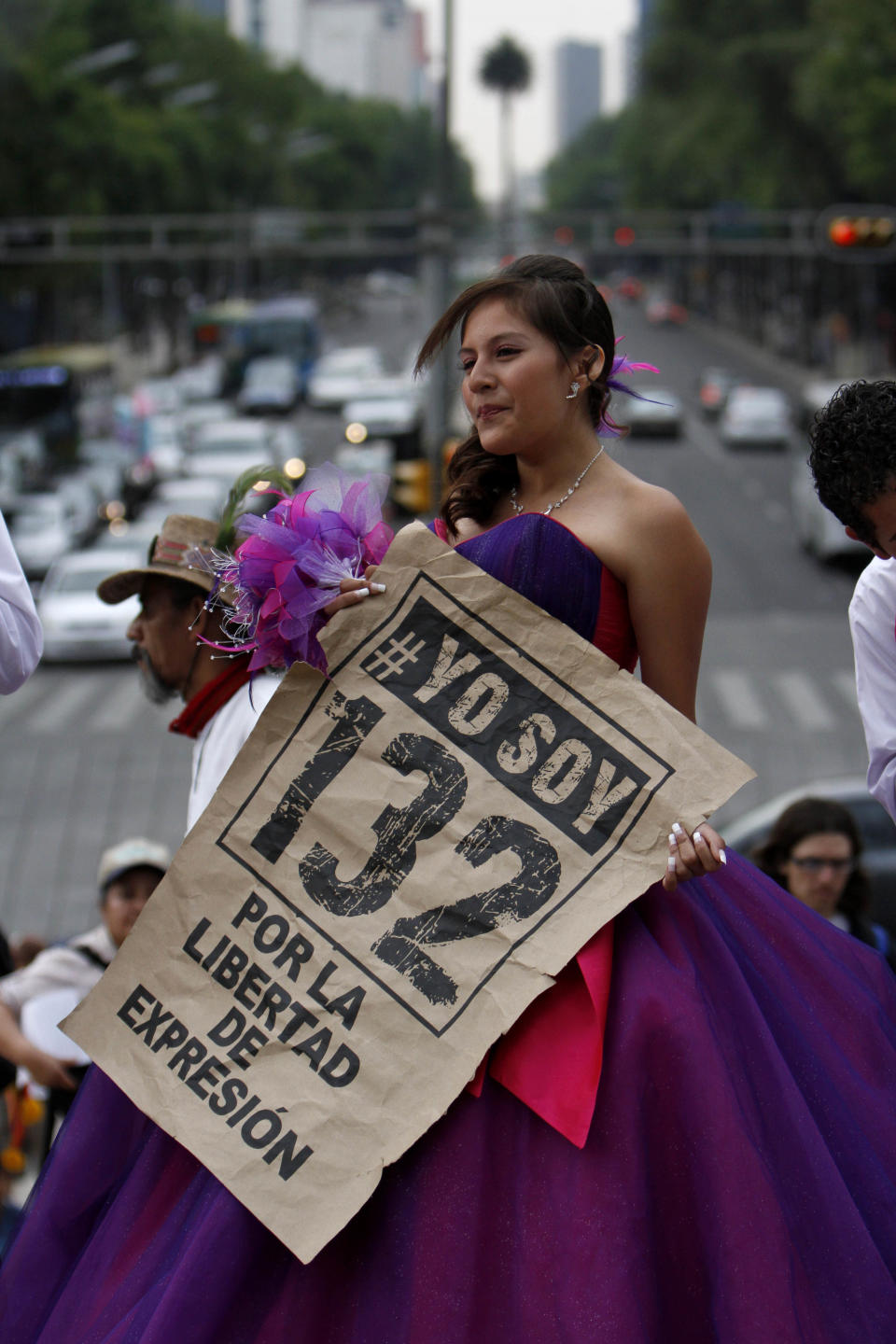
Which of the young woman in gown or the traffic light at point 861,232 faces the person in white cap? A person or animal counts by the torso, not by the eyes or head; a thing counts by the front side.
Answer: the traffic light

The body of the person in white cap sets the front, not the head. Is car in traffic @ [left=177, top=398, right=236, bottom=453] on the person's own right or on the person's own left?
on the person's own left

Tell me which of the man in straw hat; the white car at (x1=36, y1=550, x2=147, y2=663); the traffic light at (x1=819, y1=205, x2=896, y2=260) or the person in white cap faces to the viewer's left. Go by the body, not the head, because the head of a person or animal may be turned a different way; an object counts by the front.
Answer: the man in straw hat

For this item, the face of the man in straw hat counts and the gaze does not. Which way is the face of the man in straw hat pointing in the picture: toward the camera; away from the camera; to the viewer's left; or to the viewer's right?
to the viewer's left

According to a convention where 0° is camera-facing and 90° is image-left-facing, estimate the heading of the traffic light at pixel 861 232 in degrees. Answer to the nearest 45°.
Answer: approximately 0°

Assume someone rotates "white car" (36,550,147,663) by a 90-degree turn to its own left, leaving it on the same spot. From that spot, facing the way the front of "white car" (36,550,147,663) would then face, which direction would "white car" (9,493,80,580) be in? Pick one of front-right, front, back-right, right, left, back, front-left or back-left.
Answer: left

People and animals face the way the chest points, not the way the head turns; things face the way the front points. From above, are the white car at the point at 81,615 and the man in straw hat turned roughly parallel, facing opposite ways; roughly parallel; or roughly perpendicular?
roughly perpendicular

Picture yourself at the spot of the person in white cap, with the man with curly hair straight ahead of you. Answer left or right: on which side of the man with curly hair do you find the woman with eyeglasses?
left

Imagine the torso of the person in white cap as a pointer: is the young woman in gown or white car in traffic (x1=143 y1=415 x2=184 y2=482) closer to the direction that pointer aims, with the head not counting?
the young woman in gown

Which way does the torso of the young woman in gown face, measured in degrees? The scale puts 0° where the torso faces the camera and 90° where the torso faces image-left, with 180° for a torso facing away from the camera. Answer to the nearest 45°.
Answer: approximately 45°

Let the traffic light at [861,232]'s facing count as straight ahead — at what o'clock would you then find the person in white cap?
The person in white cap is roughly at 12 o'clock from the traffic light.
